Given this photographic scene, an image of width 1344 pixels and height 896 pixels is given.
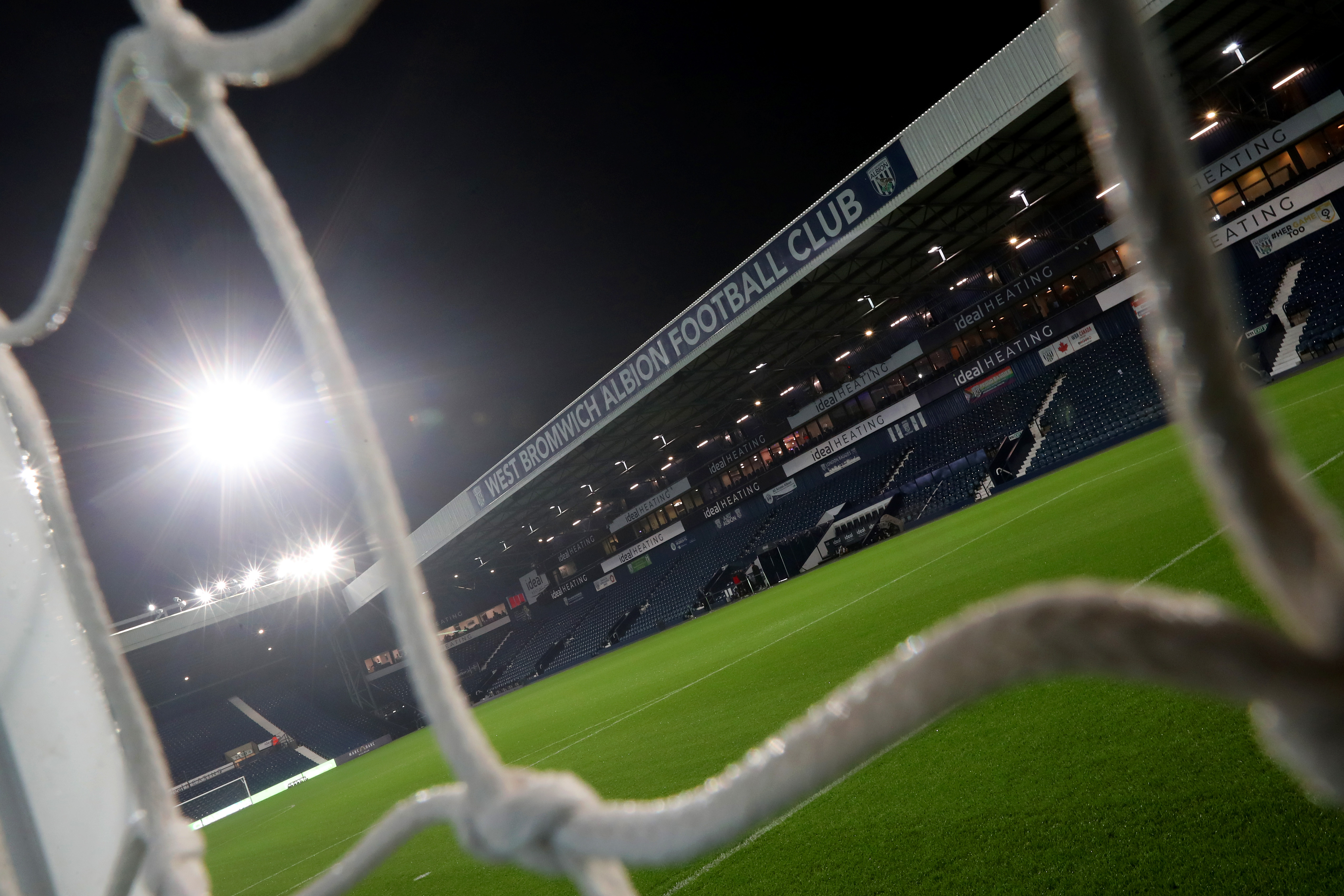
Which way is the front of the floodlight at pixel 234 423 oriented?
toward the camera

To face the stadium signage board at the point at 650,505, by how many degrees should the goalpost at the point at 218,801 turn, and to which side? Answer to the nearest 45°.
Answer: approximately 90° to its left

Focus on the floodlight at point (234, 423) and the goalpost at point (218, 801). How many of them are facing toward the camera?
2

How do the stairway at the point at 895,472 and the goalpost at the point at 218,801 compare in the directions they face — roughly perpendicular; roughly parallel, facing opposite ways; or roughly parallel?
roughly perpendicular

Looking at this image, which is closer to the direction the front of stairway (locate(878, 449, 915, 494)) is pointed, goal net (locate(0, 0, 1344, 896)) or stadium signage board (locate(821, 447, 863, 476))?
the goal net

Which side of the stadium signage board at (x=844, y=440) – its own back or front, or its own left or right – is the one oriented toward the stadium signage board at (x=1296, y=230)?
left

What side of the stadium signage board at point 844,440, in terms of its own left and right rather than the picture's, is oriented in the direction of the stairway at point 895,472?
left

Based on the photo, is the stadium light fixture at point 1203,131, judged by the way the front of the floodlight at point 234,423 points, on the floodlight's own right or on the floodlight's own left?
on the floodlight's own left

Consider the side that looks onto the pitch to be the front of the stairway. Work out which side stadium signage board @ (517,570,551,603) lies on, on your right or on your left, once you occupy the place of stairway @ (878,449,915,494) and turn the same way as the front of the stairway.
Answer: on your right

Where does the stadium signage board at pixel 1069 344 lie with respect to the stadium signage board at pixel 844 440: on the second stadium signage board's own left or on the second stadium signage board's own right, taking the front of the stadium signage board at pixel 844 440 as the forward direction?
on the second stadium signage board's own left

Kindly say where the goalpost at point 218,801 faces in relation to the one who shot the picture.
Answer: facing the viewer

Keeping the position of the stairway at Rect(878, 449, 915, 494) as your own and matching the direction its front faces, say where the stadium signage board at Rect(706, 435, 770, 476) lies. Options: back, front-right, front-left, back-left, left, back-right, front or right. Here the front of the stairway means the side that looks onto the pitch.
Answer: right

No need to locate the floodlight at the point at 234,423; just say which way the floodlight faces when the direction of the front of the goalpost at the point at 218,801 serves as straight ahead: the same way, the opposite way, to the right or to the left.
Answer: the same way

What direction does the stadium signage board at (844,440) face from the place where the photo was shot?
facing the viewer and to the left of the viewer

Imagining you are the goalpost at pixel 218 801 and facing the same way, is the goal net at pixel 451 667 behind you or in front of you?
in front

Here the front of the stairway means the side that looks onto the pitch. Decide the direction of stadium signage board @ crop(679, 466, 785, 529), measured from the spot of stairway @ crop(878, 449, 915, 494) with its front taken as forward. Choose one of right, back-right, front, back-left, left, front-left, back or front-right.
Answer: right
